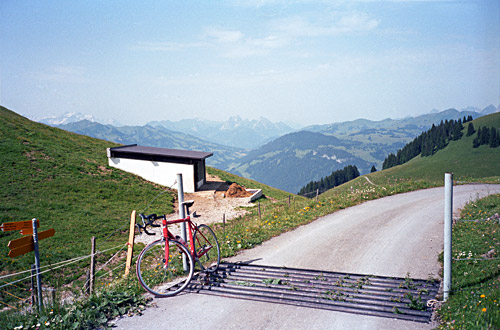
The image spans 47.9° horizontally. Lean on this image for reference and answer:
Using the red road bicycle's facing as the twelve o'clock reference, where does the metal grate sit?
The metal grate is roughly at 8 o'clock from the red road bicycle.

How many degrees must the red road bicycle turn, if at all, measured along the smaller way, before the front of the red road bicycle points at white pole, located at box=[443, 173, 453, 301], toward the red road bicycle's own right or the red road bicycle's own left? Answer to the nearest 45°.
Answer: approximately 90° to the red road bicycle's own left

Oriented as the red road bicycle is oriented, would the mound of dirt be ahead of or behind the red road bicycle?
behind

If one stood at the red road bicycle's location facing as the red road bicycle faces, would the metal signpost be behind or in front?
in front

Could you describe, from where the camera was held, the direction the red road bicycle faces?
facing the viewer and to the left of the viewer
